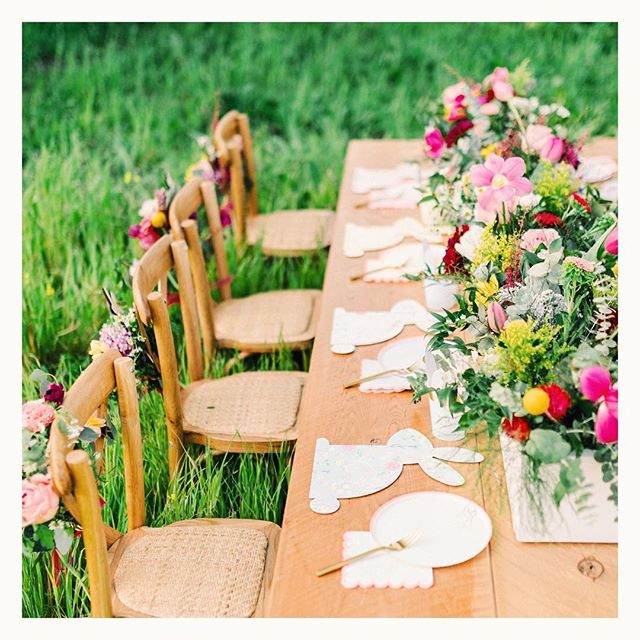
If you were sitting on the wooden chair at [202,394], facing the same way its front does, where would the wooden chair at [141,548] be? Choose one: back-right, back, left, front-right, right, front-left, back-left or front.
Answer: right

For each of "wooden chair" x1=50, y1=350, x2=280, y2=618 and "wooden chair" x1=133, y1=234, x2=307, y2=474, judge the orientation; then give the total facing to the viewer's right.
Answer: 2

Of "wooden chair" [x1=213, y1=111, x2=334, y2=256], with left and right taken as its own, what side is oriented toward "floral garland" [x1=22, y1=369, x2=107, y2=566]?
right

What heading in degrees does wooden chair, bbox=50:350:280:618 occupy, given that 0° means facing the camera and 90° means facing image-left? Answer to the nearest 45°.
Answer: approximately 270°

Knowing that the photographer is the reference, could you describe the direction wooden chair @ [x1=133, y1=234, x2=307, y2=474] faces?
facing to the right of the viewer

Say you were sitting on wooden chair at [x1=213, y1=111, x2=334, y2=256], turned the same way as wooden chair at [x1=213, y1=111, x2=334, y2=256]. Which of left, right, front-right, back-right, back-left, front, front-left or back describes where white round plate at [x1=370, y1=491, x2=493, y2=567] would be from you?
right

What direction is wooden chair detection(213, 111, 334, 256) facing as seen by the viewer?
to the viewer's right

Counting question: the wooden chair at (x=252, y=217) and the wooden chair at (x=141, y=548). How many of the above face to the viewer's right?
2

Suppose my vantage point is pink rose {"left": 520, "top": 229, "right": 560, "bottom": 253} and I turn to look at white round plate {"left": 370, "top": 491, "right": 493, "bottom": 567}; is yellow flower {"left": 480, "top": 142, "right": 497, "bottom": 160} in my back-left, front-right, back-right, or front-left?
back-right

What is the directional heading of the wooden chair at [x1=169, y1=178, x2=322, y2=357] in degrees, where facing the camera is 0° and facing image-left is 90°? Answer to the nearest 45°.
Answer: approximately 270°
